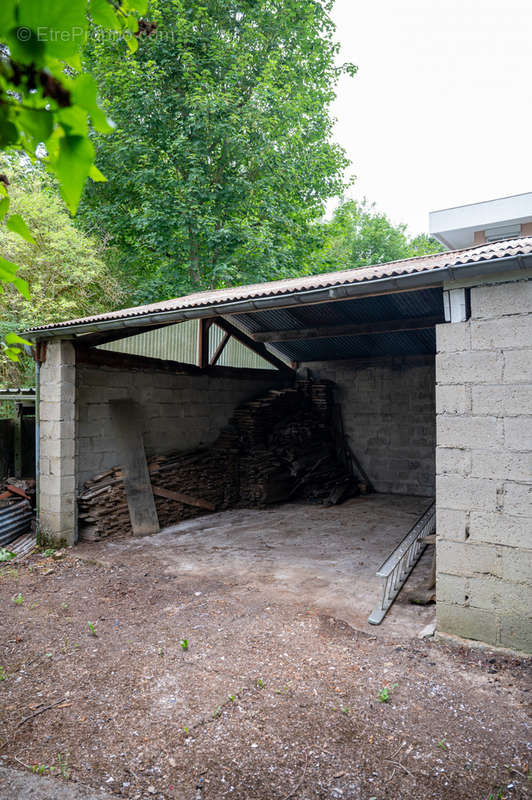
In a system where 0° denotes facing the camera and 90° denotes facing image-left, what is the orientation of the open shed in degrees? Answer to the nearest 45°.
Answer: approximately 45°

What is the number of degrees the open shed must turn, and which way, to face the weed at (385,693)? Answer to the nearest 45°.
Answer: approximately 45° to its left

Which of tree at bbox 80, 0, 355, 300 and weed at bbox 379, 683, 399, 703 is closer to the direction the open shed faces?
the weed
